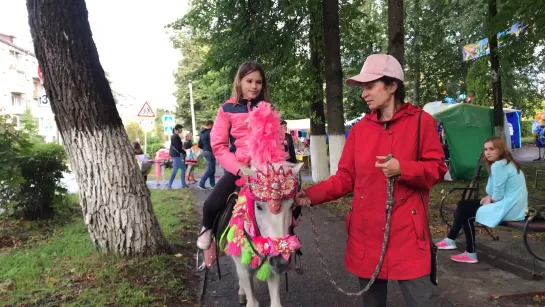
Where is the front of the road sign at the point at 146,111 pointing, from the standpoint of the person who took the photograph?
facing the viewer

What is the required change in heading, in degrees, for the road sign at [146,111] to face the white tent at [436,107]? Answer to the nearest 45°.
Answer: approximately 45° to its left

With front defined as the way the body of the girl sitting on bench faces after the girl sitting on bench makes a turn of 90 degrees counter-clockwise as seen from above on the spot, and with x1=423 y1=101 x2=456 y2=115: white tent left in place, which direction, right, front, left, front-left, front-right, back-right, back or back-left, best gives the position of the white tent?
back

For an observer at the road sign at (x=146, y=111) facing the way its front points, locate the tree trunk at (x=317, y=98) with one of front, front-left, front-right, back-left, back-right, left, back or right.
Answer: front-left

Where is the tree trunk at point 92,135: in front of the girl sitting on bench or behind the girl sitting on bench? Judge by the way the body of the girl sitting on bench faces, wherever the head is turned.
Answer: in front

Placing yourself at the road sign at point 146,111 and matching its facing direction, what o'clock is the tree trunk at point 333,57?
The tree trunk is roughly at 11 o'clock from the road sign.

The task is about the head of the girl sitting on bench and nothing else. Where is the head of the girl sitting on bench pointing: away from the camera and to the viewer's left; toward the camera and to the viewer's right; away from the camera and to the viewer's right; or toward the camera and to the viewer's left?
toward the camera and to the viewer's left

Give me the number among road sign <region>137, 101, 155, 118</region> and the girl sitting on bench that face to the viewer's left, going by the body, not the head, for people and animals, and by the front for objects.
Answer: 1

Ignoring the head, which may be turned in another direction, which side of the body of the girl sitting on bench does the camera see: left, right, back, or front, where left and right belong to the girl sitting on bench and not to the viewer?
left

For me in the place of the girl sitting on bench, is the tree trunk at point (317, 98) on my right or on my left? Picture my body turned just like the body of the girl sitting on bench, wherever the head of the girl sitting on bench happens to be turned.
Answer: on my right

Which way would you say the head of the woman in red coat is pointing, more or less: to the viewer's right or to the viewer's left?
to the viewer's left

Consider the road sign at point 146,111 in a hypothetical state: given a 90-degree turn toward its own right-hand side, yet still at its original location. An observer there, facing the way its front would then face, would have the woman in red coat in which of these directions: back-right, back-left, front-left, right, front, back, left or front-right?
left

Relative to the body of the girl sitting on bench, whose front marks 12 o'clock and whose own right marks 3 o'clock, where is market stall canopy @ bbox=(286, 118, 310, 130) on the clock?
The market stall canopy is roughly at 2 o'clock from the girl sitting on bench.

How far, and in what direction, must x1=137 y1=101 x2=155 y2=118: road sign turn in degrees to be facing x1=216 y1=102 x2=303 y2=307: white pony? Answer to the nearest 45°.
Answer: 0° — it already faces it

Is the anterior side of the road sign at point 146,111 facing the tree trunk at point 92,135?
yes
